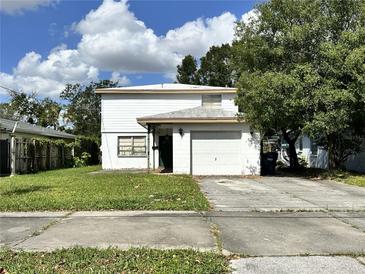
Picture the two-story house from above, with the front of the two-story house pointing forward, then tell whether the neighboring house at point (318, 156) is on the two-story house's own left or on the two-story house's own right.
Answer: on the two-story house's own left

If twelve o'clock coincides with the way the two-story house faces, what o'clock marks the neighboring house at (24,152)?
The neighboring house is roughly at 2 o'clock from the two-story house.

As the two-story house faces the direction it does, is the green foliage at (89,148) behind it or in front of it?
behind

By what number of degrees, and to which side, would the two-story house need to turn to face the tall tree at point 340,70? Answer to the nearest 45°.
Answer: approximately 45° to its left

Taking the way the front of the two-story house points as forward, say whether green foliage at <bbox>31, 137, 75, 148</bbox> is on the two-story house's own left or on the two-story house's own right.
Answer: on the two-story house's own right

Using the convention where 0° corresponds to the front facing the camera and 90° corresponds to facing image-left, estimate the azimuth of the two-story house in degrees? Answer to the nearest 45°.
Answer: approximately 0°
